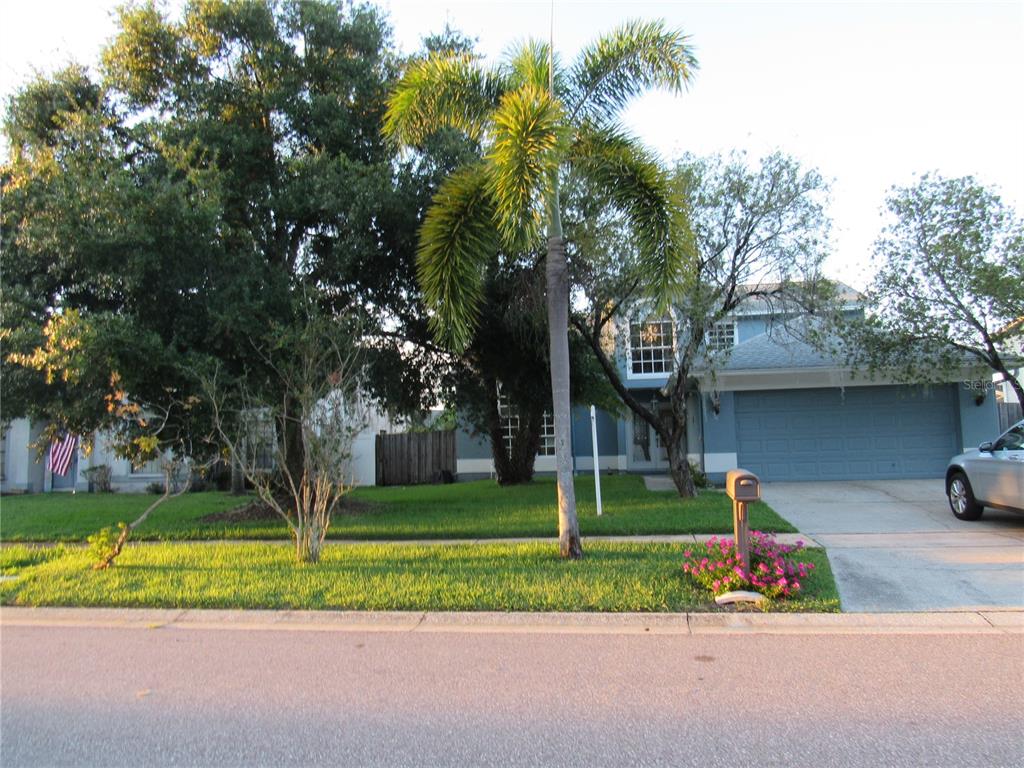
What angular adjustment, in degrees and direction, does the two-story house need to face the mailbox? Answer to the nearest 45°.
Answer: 0° — it already faces it

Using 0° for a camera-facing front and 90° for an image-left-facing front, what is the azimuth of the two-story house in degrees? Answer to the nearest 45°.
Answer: approximately 0°

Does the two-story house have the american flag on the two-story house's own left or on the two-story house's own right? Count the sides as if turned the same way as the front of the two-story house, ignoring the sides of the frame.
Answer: on the two-story house's own right

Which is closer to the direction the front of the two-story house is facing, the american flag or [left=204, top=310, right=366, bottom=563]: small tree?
the small tree
